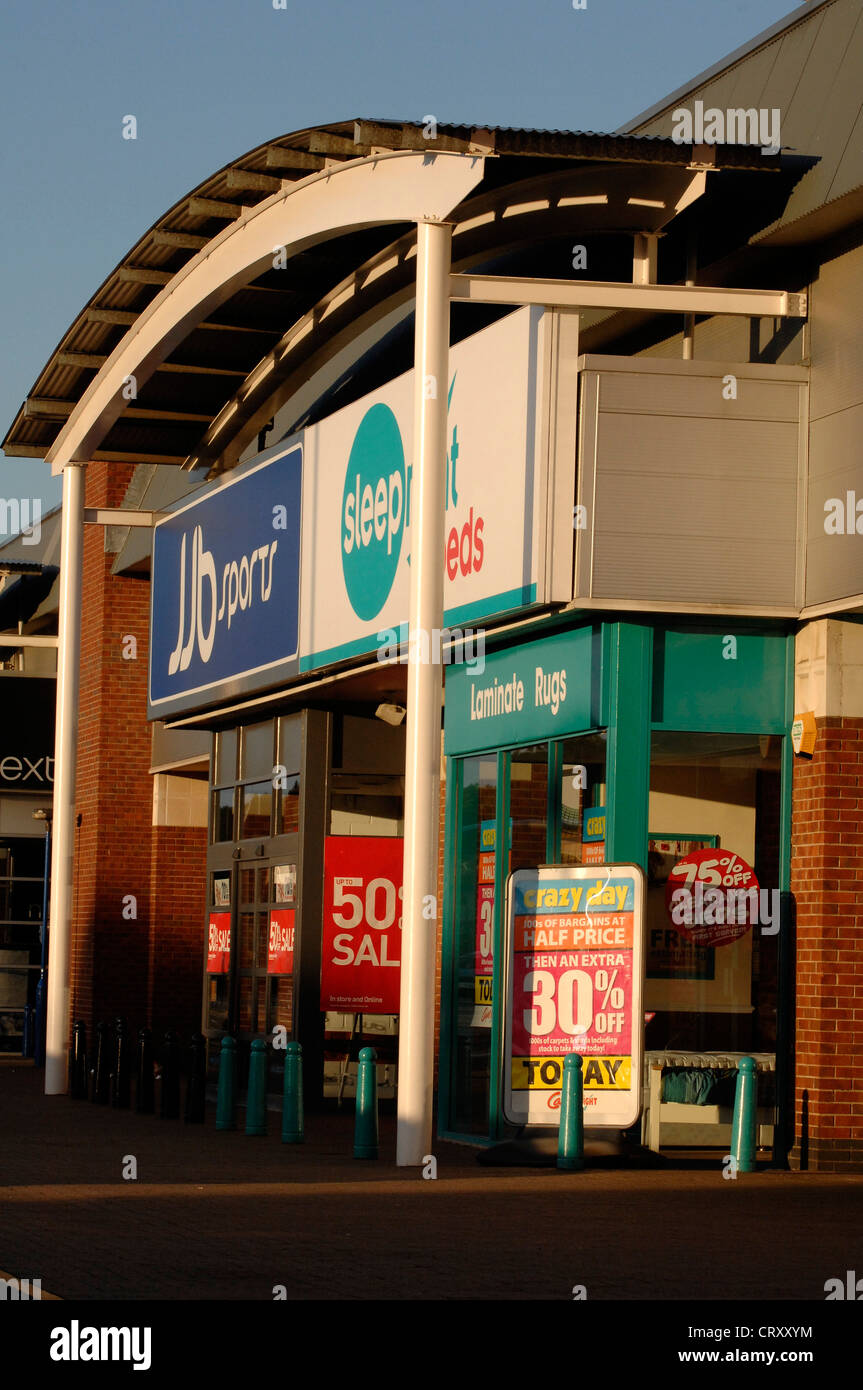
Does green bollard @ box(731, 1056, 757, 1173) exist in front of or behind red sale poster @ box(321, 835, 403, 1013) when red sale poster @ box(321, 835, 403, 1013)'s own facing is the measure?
in front

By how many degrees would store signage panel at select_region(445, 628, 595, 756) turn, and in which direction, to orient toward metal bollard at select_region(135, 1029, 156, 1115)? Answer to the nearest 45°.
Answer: approximately 90° to its right

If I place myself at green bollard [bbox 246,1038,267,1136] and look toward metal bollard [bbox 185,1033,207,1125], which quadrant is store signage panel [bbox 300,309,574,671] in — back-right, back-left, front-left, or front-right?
back-right

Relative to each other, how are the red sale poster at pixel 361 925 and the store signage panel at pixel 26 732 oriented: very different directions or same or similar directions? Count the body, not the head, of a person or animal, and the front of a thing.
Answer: same or similar directions

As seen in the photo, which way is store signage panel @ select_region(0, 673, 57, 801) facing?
toward the camera

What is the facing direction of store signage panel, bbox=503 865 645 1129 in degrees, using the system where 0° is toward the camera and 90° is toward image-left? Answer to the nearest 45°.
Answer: approximately 0°

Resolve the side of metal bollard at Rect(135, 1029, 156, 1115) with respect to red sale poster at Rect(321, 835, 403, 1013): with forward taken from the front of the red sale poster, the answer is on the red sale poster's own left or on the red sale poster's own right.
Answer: on the red sale poster's own right

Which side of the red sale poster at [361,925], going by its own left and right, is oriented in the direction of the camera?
front

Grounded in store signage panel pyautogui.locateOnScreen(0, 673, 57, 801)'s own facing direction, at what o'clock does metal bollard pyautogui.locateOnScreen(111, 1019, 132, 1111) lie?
The metal bollard is roughly at 12 o'clock from the store signage panel.

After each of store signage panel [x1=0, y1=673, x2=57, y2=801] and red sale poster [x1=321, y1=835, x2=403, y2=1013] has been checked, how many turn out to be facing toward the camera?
2

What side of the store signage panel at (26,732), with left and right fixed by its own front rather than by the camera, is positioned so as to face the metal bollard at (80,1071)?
front

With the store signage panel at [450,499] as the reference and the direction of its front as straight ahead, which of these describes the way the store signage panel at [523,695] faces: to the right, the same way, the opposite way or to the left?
the same way

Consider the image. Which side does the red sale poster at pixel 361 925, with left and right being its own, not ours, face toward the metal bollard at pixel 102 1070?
right

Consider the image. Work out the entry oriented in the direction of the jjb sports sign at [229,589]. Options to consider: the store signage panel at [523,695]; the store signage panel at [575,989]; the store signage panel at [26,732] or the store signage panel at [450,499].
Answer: the store signage panel at [26,732]

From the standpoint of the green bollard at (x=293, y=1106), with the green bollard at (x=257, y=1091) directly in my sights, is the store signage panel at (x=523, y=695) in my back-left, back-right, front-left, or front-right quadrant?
back-right
